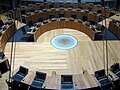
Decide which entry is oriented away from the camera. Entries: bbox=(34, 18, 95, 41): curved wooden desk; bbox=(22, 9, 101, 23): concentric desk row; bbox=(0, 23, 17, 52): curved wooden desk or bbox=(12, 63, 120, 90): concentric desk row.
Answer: bbox=(12, 63, 120, 90): concentric desk row

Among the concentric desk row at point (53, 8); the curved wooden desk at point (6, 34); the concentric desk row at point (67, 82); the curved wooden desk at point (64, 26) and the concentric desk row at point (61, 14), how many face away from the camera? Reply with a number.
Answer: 1

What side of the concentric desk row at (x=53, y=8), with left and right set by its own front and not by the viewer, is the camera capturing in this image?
front

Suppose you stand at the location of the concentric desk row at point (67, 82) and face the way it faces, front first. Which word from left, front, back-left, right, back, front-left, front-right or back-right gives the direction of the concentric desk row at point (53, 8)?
front

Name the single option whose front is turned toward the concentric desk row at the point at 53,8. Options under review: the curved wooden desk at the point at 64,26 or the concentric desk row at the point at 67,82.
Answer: the concentric desk row at the point at 67,82

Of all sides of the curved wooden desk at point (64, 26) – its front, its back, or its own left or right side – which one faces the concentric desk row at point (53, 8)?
back

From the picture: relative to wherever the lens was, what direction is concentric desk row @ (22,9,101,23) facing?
facing the viewer

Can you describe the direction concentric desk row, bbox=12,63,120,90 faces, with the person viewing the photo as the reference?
facing away from the viewer

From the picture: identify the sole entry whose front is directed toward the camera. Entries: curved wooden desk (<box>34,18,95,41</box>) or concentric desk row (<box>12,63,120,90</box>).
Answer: the curved wooden desk

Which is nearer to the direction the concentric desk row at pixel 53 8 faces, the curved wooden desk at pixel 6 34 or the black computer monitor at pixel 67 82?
the black computer monitor

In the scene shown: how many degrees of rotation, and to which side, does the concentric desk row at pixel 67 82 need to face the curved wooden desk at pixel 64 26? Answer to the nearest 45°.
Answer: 0° — it already faces it

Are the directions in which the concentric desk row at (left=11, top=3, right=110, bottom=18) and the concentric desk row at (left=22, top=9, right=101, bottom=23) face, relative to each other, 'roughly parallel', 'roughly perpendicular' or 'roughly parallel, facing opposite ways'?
roughly parallel

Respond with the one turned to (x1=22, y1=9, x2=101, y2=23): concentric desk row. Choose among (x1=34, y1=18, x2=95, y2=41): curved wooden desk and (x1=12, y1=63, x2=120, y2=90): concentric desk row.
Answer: (x1=12, y1=63, x2=120, y2=90): concentric desk row

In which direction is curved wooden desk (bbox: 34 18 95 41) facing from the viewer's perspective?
toward the camera

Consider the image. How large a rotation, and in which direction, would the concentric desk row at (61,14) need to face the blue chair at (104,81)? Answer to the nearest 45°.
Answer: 0° — it already faces it

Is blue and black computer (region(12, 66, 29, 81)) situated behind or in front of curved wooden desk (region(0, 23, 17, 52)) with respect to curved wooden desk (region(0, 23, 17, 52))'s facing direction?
in front

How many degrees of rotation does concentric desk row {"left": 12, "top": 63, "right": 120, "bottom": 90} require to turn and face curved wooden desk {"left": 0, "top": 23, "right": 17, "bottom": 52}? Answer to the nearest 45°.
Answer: approximately 45° to its left

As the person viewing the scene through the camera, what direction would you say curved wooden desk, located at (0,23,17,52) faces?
facing the viewer and to the right of the viewer
